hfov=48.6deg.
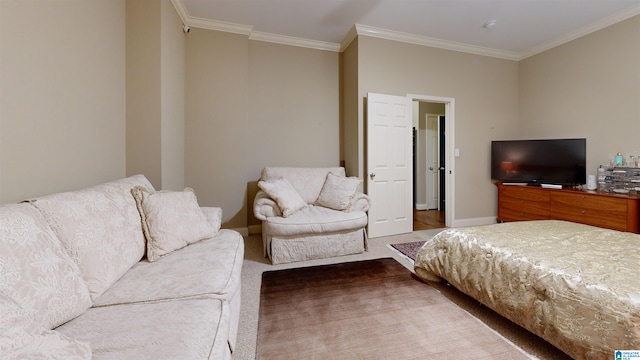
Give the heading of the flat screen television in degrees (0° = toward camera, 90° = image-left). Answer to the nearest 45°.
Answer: approximately 45°

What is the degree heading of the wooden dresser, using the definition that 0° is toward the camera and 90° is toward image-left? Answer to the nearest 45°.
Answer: approximately 45°

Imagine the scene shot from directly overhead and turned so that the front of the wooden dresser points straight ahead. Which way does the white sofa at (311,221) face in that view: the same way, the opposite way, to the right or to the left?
to the left

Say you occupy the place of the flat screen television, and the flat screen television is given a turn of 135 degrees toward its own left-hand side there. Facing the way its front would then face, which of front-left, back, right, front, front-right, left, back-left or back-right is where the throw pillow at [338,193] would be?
back-right

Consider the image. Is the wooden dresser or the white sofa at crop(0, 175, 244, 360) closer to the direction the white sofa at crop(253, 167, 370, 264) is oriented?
the white sofa

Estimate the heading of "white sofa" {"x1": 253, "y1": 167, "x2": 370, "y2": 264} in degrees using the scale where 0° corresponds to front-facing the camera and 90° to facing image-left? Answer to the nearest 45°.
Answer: approximately 0°

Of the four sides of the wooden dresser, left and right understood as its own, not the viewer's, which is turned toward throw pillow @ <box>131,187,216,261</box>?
front

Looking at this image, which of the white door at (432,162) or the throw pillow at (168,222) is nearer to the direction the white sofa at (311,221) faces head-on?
the throw pillow
